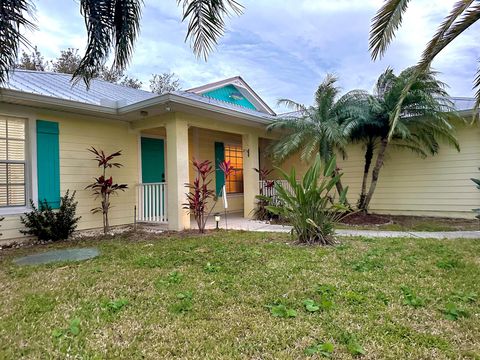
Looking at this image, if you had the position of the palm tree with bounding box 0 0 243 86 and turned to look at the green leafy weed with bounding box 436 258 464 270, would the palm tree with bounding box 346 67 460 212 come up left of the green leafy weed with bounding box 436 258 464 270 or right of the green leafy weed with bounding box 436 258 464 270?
left

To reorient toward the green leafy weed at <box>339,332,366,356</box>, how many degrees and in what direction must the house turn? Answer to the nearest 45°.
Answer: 0° — it already faces it

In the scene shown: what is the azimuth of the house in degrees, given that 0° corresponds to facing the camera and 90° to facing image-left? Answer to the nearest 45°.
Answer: approximately 315°

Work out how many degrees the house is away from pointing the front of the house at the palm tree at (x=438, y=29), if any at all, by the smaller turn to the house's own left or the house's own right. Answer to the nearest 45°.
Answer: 0° — it already faces it

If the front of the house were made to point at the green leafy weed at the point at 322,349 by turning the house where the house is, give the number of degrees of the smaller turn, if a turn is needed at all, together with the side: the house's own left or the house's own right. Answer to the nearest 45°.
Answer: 0° — it already faces it

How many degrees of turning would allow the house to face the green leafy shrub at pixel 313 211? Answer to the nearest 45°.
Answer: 0° — it already faces it

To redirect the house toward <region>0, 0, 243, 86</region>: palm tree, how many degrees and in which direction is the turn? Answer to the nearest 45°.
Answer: approximately 45° to its right

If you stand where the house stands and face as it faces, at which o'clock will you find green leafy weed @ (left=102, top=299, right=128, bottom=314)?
The green leafy weed is roughly at 1 o'clock from the house.
